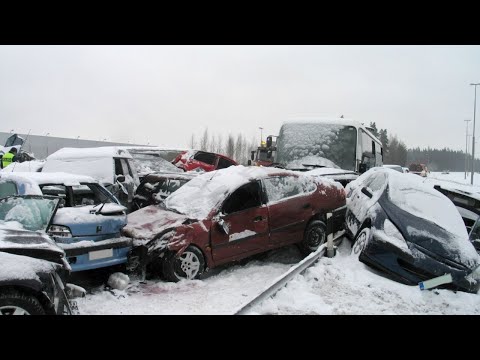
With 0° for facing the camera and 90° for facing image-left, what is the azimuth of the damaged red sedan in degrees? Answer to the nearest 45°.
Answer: approximately 45°

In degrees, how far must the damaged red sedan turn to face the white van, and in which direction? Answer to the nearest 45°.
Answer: approximately 90° to its right

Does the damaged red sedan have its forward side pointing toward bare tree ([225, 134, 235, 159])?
no

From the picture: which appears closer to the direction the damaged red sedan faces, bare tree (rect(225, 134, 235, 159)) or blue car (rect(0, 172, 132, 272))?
the blue car

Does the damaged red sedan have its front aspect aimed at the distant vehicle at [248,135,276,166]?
no

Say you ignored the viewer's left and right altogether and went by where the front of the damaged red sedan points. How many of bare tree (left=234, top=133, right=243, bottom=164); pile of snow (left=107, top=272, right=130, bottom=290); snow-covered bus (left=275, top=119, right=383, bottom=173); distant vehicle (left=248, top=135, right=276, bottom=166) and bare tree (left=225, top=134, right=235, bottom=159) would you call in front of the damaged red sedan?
1

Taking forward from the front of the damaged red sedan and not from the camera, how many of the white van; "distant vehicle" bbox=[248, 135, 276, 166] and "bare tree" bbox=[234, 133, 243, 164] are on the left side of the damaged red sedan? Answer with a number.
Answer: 0

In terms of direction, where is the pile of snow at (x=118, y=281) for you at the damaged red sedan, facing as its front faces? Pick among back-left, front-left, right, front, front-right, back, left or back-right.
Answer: front

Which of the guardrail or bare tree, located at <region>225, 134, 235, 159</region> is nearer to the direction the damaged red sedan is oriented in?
the guardrail

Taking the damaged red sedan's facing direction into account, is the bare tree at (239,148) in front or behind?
behind

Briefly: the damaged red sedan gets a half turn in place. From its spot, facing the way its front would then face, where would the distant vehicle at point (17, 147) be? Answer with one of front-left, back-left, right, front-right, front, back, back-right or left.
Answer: left

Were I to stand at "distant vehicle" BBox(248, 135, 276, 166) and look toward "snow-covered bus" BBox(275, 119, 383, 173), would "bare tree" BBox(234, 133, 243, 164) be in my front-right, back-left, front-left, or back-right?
back-left

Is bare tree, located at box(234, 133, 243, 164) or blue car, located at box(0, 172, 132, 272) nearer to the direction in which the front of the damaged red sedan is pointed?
the blue car

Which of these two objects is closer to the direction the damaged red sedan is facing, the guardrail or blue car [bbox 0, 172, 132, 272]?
the blue car

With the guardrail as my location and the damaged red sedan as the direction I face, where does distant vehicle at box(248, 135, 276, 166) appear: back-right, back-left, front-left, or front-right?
front-right
